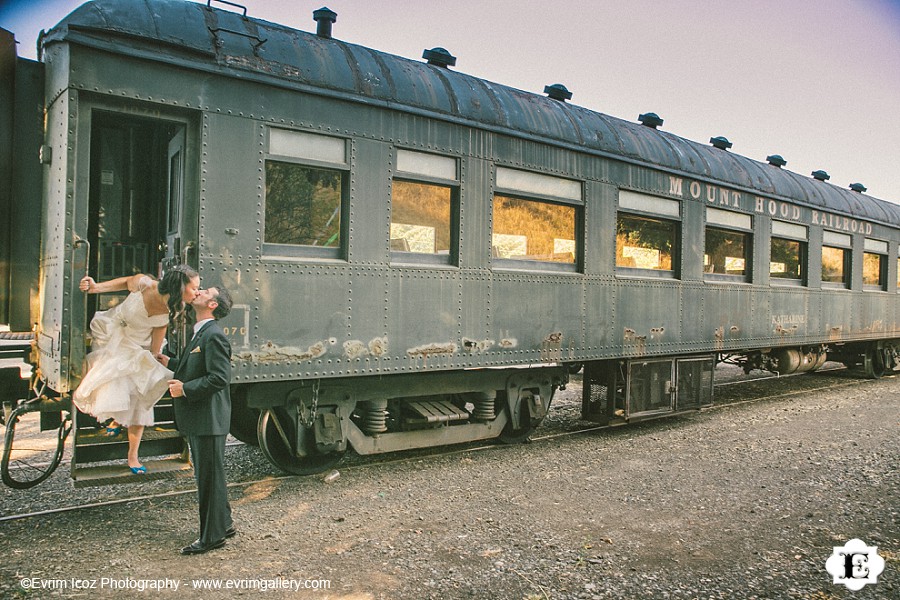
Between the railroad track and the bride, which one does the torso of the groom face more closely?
the bride

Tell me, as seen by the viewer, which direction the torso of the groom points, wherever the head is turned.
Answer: to the viewer's left

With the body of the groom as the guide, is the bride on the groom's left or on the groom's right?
on the groom's right

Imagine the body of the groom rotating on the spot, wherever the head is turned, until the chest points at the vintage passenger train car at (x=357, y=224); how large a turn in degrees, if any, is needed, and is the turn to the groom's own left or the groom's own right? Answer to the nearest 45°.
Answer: approximately 135° to the groom's own right

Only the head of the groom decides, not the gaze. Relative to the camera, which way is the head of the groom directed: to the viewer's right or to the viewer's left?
to the viewer's left

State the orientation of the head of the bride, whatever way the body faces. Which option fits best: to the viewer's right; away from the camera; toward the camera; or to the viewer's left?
to the viewer's right
